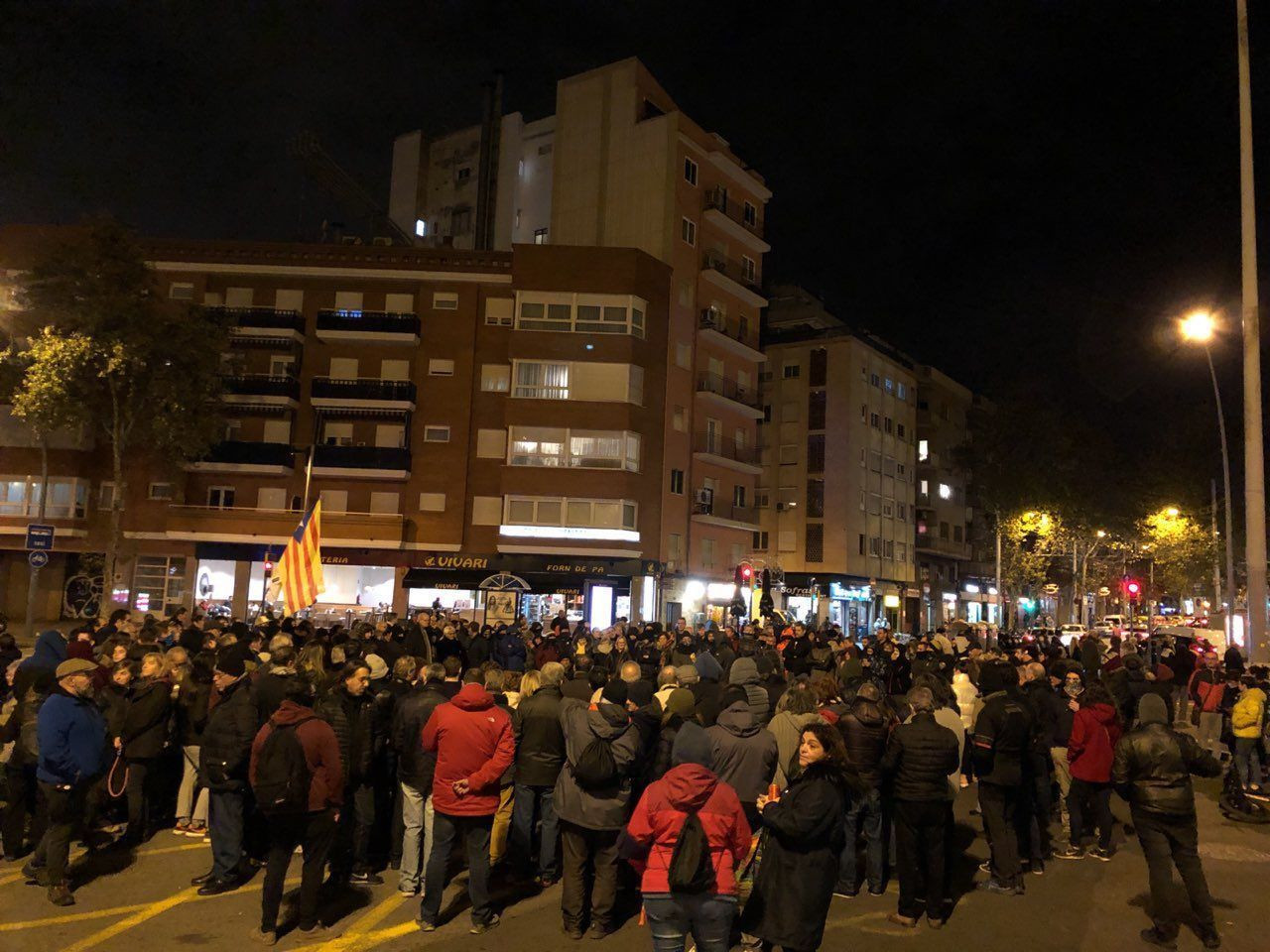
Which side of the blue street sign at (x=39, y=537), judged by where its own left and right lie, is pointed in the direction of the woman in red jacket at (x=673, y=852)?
front

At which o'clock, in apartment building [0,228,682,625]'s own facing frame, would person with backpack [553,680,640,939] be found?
The person with backpack is roughly at 12 o'clock from the apartment building.

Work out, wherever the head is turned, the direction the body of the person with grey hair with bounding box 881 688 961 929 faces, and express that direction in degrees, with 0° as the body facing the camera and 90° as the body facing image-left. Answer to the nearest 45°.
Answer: approximately 180°

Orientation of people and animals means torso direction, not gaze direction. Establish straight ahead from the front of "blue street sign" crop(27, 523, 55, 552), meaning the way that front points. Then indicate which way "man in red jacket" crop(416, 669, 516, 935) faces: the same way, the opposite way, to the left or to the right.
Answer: the opposite way

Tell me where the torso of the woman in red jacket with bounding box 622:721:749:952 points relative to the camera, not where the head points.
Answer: away from the camera

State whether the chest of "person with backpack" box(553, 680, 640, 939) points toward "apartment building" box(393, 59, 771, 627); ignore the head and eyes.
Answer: yes

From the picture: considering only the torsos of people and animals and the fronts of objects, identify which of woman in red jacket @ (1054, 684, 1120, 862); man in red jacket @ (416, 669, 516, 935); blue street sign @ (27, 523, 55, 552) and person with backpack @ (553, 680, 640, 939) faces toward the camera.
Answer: the blue street sign

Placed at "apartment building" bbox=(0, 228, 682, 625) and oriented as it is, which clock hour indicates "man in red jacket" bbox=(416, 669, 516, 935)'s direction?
The man in red jacket is roughly at 12 o'clock from the apartment building.

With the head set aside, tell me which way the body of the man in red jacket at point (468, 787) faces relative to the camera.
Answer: away from the camera

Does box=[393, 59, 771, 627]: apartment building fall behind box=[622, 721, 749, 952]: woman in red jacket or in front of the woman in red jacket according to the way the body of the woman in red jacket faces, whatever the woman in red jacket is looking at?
in front

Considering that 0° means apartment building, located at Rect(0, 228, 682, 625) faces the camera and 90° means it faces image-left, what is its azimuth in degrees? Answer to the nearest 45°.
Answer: approximately 0°

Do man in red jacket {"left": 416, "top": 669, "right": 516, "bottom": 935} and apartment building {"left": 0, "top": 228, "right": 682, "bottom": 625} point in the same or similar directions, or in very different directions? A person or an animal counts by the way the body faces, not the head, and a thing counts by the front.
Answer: very different directions

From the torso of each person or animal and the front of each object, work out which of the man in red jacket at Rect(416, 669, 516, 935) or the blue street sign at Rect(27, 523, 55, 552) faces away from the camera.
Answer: the man in red jacket

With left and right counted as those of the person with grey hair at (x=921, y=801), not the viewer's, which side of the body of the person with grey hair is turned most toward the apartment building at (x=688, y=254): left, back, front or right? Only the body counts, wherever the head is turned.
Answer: front

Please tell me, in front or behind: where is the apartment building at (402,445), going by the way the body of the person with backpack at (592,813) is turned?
in front

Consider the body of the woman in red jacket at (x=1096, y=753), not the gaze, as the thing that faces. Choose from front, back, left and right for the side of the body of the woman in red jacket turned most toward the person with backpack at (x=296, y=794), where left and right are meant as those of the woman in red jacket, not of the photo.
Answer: left

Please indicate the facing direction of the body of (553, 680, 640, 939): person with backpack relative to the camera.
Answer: away from the camera

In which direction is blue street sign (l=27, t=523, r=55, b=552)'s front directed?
toward the camera

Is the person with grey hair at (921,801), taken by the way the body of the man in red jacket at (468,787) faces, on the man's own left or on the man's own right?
on the man's own right

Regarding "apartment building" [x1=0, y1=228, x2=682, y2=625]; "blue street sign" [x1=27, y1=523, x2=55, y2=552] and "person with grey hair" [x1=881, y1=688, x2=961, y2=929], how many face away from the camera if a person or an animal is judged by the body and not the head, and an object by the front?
1

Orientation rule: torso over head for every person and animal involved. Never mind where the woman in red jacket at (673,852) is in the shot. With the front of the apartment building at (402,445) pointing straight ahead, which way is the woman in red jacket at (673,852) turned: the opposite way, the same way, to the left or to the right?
the opposite way
